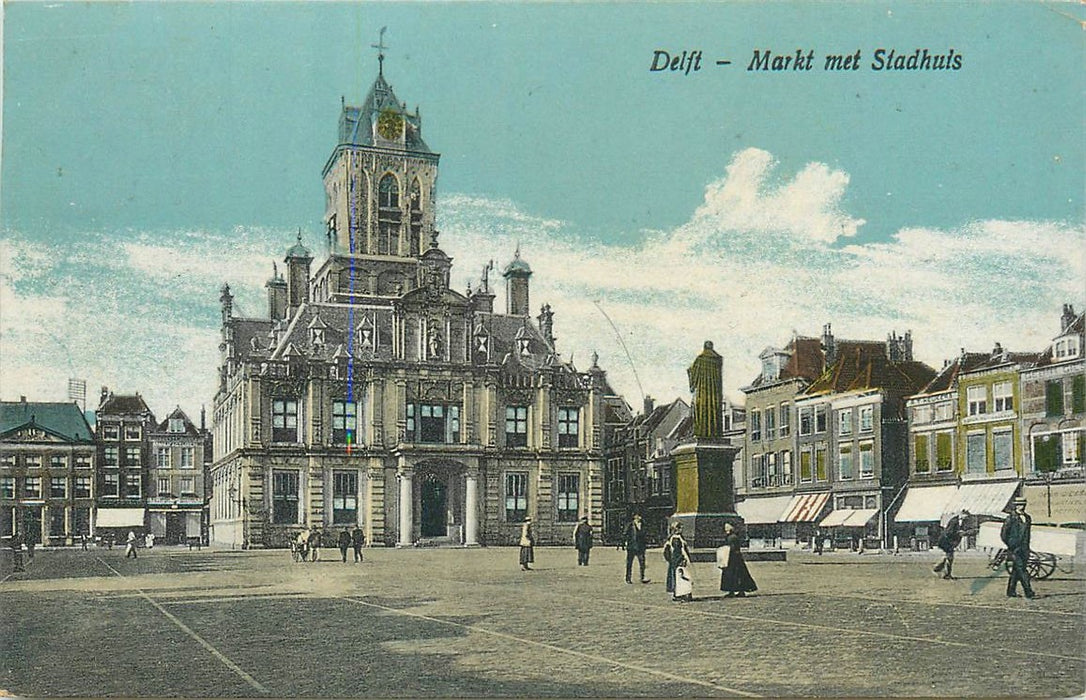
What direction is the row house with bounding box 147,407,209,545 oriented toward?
toward the camera

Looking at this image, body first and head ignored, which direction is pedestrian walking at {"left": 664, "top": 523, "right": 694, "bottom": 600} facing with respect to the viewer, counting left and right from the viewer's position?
facing the viewer

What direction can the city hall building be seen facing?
toward the camera

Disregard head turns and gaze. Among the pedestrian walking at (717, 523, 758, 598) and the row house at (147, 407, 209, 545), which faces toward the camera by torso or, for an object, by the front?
the row house

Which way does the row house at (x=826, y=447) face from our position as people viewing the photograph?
facing the viewer and to the left of the viewer

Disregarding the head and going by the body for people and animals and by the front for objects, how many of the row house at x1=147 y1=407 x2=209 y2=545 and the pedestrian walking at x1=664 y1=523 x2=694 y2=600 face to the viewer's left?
0

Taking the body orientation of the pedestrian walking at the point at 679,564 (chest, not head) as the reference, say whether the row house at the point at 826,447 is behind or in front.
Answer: behind

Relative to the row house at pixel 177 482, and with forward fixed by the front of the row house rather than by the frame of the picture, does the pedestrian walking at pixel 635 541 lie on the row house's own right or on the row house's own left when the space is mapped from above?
on the row house's own left

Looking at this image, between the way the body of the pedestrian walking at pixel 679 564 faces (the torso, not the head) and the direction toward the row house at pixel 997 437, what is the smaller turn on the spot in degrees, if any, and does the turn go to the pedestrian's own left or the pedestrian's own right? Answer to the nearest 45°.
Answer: approximately 135° to the pedestrian's own left

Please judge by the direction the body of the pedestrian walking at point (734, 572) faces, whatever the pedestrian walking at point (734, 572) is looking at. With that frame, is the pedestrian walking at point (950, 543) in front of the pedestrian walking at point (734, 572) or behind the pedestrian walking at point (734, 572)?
behind
